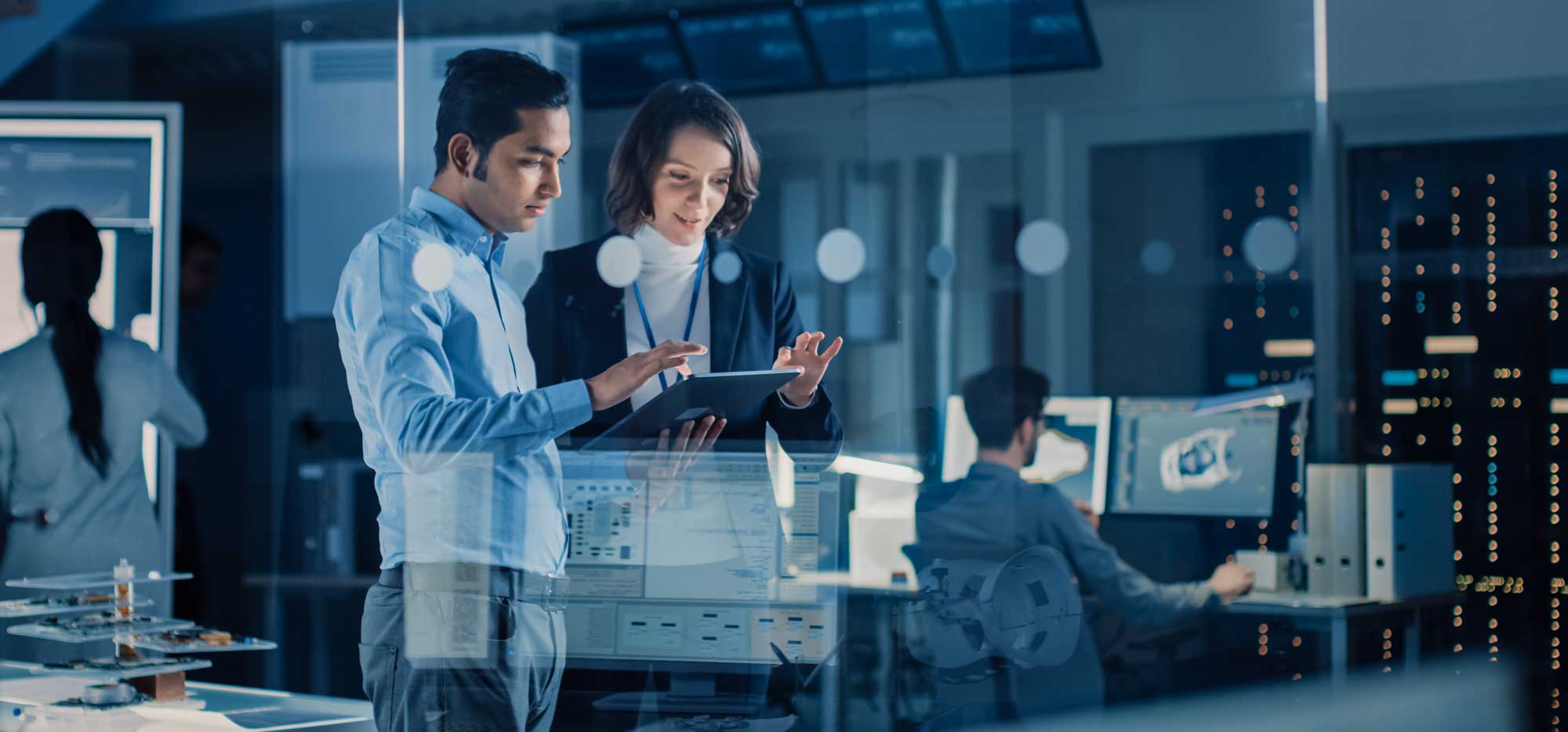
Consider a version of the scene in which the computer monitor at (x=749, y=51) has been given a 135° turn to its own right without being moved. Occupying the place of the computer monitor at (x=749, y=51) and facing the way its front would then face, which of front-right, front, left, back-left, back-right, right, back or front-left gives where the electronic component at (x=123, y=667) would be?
left

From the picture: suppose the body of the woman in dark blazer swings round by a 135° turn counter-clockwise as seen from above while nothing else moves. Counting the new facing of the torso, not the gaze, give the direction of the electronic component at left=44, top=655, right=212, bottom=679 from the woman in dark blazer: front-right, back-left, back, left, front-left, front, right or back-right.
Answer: back-left

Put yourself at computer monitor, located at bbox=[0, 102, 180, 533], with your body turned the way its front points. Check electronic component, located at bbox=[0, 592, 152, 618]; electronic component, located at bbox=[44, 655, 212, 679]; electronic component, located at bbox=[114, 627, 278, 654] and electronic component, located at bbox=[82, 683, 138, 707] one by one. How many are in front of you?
4

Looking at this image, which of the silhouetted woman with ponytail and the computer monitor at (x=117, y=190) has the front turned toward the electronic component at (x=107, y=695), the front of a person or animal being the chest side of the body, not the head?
the computer monitor

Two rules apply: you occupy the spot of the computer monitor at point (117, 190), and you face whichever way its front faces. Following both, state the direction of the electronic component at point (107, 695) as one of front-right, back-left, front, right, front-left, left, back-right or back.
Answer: front

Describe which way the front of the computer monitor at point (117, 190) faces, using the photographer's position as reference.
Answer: facing the viewer

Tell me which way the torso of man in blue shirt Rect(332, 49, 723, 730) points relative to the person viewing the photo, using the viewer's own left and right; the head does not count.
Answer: facing the viewer and to the right of the viewer

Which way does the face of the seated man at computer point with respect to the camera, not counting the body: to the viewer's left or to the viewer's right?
to the viewer's right

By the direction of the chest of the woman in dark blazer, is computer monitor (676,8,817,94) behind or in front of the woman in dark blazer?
behind

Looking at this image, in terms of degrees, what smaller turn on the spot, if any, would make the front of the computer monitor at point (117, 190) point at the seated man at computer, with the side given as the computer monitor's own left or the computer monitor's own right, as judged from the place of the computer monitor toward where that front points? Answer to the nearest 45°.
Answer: approximately 45° to the computer monitor's own left

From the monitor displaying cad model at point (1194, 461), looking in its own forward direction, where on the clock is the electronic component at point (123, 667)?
The electronic component is roughly at 2 o'clock from the monitor displaying cad model.

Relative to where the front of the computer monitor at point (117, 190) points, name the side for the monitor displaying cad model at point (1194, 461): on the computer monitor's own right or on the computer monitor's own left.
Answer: on the computer monitor's own left

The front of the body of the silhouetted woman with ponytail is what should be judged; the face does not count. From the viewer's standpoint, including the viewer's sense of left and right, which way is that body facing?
facing away from the viewer

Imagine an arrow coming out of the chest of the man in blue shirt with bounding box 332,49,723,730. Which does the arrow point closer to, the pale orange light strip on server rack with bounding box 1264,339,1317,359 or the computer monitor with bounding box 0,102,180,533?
the pale orange light strip on server rack
